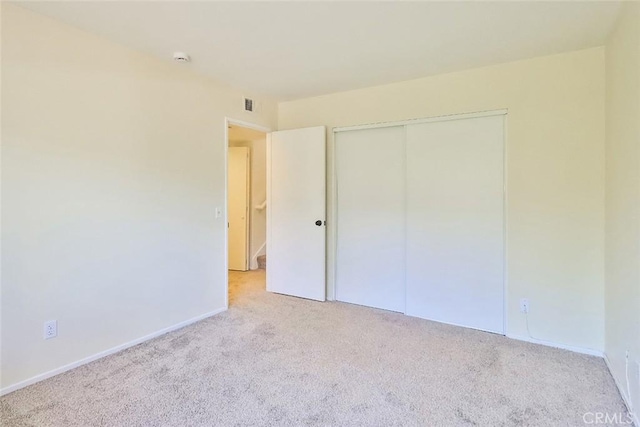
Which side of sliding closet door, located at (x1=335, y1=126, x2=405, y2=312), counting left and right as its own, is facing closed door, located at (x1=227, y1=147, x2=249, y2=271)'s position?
right

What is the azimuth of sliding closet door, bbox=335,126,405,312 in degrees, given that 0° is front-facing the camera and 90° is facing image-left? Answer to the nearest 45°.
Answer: approximately 45°

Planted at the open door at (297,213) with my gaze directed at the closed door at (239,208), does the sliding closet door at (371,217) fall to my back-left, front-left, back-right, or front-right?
back-right

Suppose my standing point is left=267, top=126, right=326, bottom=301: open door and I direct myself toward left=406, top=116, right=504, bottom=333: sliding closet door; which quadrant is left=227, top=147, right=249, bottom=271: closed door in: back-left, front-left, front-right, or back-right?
back-left

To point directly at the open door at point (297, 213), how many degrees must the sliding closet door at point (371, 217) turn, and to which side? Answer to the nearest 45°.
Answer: approximately 45° to its right

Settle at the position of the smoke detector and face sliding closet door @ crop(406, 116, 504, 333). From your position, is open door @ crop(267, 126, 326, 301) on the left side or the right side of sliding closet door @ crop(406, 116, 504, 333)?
left

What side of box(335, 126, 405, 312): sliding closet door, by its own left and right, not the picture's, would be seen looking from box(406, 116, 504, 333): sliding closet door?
left
